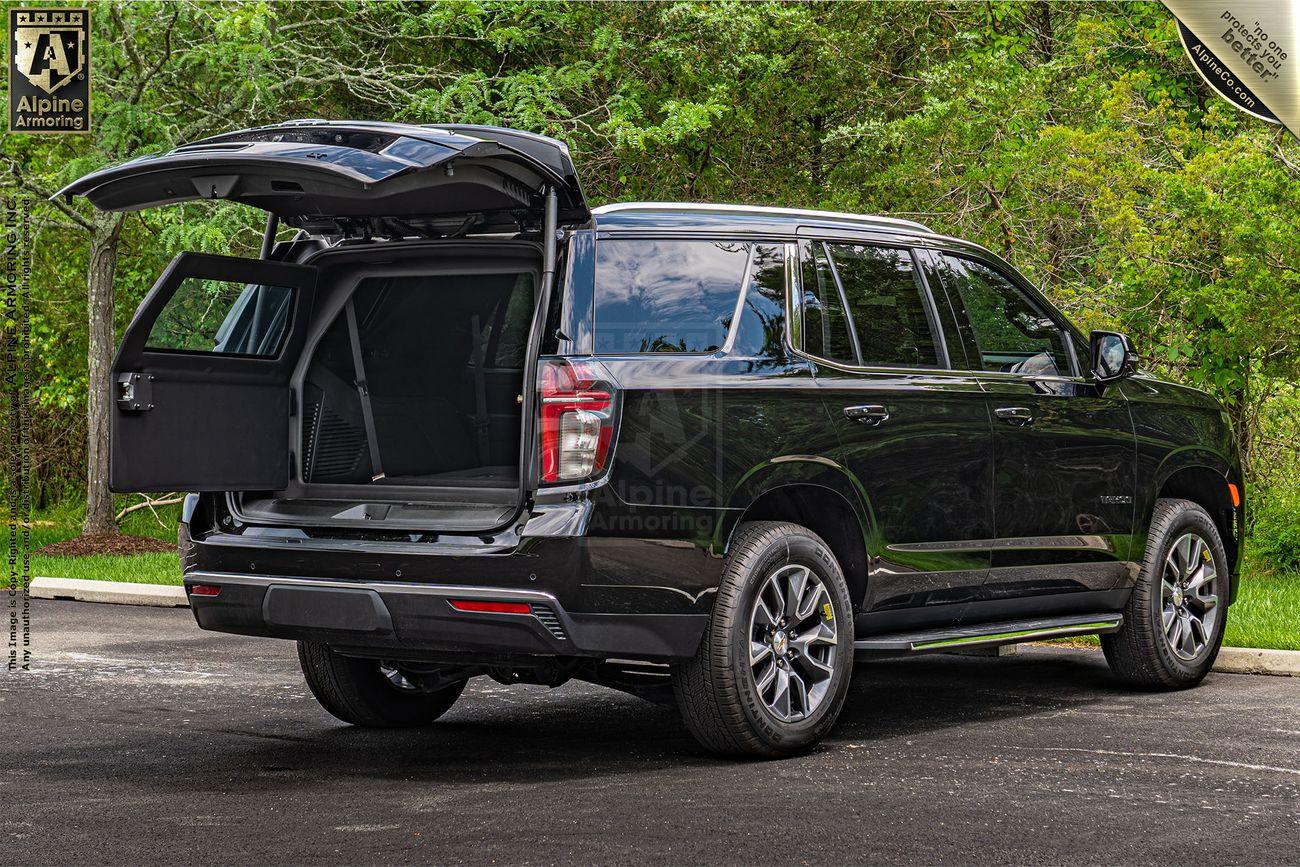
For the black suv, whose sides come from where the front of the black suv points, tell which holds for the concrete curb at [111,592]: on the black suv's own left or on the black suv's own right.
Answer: on the black suv's own left

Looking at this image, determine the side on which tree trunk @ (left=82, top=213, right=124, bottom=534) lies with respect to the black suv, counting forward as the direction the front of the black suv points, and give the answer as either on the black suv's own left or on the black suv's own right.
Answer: on the black suv's own left

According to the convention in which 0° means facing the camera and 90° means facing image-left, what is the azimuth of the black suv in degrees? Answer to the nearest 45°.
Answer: approximately 225°

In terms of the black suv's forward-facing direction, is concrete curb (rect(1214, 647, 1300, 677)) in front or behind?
in front
